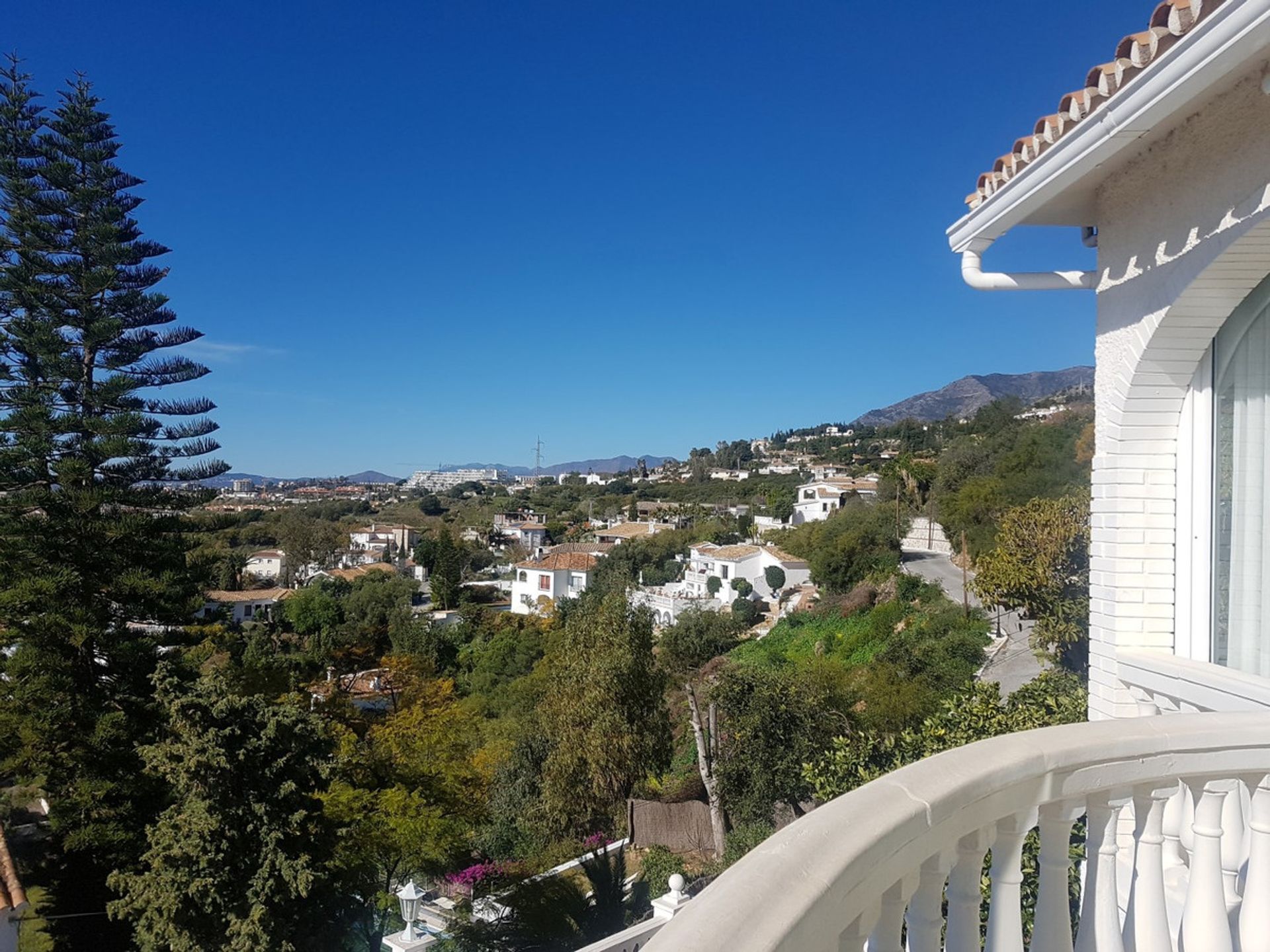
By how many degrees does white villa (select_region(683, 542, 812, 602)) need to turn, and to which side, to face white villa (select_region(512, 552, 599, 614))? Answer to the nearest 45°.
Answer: approximately 45° to its right

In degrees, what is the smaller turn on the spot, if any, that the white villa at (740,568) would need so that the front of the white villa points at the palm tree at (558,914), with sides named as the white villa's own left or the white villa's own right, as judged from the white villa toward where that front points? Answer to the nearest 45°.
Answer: approximately 45° to the white villa's own left

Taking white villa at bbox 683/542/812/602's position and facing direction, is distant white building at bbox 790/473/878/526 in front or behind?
behind

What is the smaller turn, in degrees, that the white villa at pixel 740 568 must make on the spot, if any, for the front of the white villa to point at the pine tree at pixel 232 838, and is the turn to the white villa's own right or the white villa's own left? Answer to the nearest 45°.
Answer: approximately 45° to the white villa's own left

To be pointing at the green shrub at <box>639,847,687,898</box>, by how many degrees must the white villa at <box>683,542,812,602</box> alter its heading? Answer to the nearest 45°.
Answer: approximately 45° to its left

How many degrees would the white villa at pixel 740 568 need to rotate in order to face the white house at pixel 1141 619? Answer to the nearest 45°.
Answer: approximately 45° to its left

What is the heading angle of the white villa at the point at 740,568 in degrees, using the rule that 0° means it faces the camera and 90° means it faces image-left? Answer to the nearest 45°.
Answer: approximately 45°

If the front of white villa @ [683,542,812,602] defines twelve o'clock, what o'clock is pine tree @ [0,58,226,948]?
The pine tree is roughly at 11 o'clock from the white villa.
